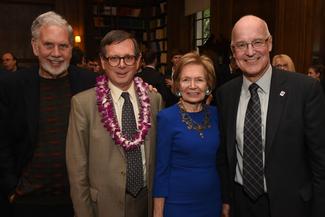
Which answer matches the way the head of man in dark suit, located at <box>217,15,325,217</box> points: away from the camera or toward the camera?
toward the camera

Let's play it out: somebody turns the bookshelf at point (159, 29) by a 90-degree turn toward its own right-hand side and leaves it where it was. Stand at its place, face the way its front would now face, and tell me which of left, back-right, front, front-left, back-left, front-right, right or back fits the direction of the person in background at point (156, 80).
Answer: back-left

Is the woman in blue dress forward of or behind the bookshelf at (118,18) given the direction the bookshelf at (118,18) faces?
forward

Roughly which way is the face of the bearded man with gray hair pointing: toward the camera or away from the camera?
toward the camera

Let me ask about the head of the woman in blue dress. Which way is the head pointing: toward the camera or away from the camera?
toward the camera

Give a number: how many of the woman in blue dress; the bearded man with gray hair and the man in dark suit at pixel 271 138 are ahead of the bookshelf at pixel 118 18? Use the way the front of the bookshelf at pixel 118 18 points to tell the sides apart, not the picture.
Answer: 3

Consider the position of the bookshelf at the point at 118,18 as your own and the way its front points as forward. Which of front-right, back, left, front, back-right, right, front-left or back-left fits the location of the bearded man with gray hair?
front

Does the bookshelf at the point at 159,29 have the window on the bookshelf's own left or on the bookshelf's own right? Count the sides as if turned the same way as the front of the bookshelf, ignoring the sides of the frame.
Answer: on the bookshelf's own left

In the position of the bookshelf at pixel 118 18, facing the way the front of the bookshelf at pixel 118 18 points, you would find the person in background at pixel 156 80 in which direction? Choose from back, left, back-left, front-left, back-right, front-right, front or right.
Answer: front

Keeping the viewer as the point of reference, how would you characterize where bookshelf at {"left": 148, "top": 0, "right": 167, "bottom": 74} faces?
facing the viewer and to the left of the viewer

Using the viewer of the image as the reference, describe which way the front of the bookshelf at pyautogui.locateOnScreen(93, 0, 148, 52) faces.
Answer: facing the viewer
